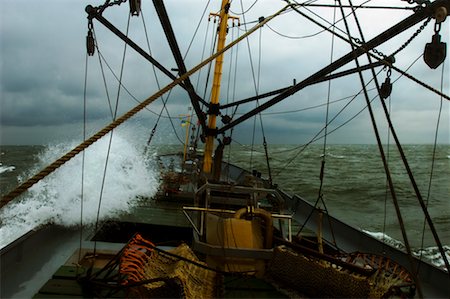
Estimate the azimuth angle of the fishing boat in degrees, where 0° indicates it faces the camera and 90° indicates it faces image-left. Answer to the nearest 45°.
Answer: approximately 180°
